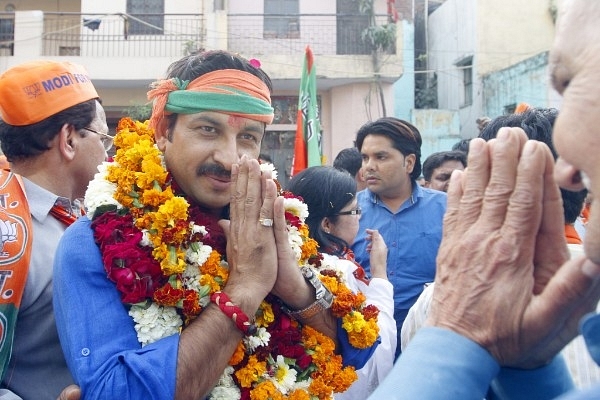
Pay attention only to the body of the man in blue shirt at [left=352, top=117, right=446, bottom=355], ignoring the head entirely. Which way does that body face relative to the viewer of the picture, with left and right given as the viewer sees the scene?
facing the viewer and to the left of the viewer

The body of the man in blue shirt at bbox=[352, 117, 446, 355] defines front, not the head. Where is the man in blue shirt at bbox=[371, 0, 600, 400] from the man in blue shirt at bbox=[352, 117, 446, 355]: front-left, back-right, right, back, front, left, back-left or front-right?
front-left

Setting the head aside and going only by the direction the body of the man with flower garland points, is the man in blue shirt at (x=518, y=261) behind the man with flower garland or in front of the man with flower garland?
in front

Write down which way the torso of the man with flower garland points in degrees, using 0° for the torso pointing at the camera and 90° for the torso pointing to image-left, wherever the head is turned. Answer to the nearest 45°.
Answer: approximately 315°

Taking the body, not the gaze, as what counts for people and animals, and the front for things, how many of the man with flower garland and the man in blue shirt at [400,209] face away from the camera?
0
